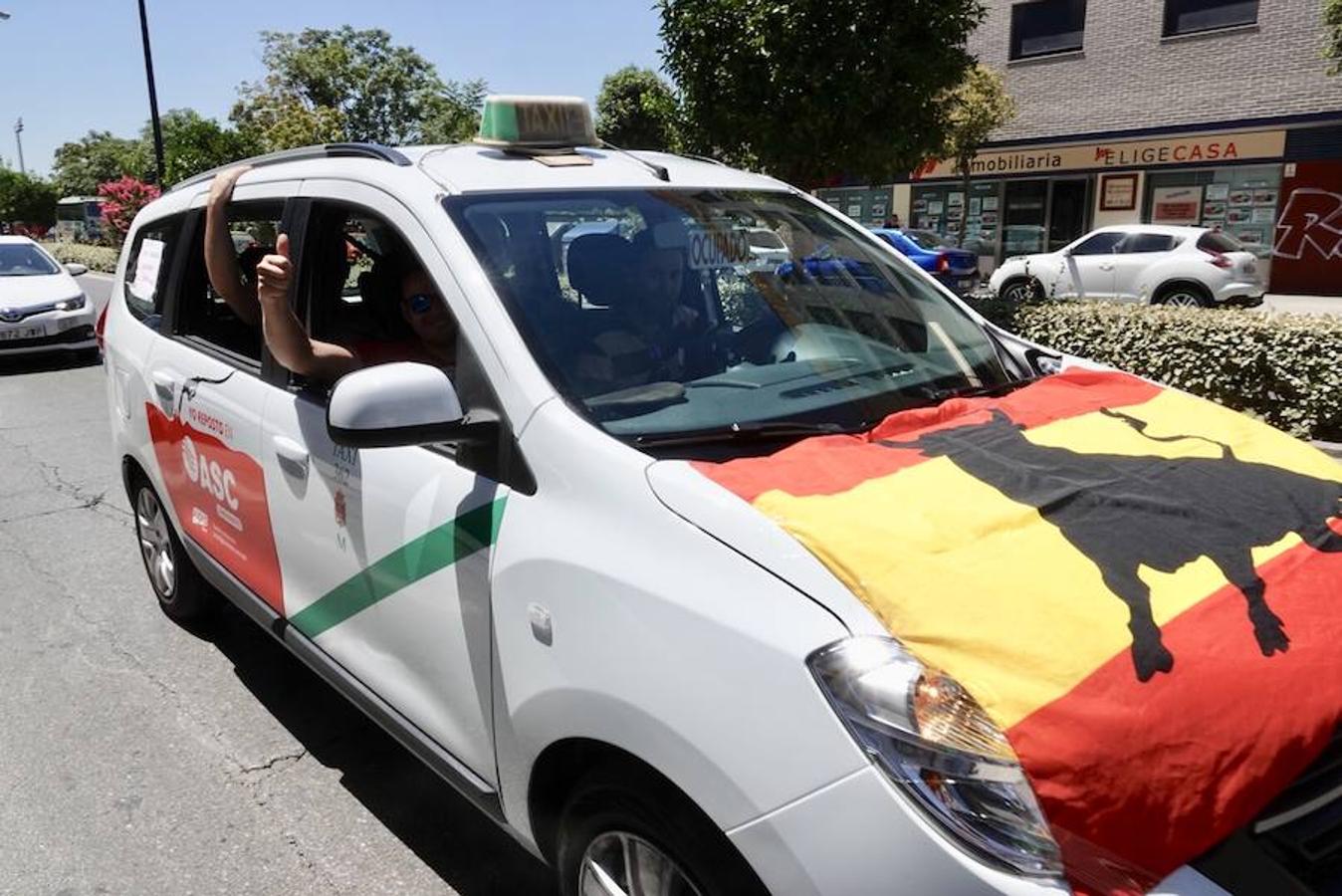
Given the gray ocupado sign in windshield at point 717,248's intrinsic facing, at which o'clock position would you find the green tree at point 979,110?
The green tree is roughly at 8 o'clock from the gray ocupado sign in windshield.

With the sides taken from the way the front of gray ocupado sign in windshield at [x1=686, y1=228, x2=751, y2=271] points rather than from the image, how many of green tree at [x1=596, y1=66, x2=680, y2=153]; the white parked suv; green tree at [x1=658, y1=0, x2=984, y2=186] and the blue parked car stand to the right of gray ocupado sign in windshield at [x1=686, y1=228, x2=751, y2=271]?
0

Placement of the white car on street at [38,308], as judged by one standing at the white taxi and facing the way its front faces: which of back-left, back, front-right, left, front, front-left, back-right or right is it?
back

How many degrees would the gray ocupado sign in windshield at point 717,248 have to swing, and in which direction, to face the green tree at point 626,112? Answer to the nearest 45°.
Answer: approximately 135° to its left

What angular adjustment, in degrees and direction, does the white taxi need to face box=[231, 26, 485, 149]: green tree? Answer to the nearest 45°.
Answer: approximately 135° to its left

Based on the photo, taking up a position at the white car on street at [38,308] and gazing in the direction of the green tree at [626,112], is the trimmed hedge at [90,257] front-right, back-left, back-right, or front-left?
front-left

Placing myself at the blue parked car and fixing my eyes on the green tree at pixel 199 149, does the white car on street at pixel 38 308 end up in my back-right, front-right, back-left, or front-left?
front-left

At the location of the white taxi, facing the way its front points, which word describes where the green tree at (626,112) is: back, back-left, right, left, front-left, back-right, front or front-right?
back-left

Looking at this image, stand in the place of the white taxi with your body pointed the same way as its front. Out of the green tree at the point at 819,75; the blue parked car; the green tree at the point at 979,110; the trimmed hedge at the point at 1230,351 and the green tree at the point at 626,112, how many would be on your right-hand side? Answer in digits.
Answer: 0

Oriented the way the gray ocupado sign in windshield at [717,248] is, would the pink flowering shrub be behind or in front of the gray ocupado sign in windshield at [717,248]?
behind

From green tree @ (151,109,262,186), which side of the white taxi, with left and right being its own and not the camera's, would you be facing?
back

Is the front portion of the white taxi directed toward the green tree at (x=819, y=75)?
no

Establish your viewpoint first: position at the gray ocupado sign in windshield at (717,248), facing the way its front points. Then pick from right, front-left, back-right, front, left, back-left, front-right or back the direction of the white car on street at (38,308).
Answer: back

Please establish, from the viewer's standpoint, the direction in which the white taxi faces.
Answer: facing the viewer and to the right of the viewer

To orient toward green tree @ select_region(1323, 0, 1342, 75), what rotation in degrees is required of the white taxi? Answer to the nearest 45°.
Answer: approximately 90° to its left

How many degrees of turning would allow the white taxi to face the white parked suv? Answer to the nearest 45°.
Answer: approximately 90° to its left
